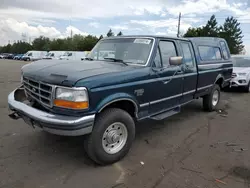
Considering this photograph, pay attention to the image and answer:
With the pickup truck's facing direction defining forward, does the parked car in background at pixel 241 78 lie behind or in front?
behind

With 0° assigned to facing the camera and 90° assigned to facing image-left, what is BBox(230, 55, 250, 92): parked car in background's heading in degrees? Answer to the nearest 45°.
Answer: approximately 45°

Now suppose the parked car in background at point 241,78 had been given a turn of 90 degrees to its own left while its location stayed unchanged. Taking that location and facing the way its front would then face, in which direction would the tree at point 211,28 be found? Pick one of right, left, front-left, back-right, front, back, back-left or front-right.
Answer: back-left

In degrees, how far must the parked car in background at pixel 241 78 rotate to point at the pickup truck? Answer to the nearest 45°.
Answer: approximately 45° to its left
